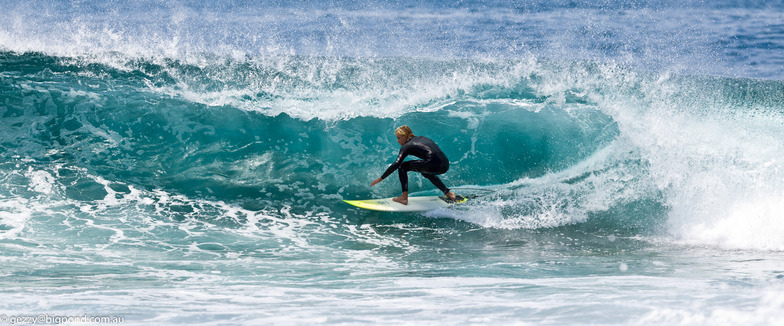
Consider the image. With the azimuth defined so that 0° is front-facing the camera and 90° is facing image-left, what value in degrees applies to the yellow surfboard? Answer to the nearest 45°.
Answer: approximately 90°

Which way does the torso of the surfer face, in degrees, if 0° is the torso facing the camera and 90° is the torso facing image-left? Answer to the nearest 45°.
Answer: approximately 90°
